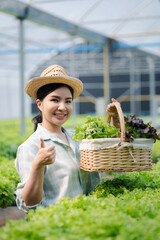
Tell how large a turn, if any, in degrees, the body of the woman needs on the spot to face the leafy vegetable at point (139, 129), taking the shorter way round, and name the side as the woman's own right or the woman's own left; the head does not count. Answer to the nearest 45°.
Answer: approximately 45° to the woman's own left

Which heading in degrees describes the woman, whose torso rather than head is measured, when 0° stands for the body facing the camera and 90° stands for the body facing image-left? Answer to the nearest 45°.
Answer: approximately 315°
